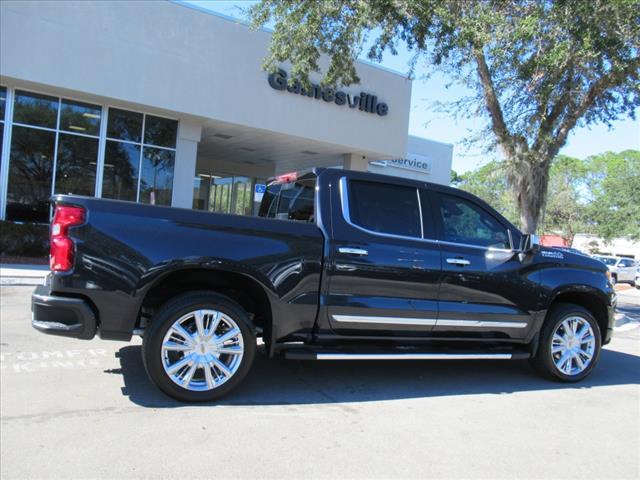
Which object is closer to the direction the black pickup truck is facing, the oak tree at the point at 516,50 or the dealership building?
the oak tree

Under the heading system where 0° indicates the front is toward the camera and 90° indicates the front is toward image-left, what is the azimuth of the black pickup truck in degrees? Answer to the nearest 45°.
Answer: approximately 225°

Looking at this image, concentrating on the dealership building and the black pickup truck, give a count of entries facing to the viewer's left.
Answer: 0

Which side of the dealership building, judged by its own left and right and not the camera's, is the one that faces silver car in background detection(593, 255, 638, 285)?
left

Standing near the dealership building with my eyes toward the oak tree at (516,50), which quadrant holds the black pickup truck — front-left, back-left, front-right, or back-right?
front-right

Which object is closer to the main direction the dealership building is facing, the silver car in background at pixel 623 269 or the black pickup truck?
the black pickup truck

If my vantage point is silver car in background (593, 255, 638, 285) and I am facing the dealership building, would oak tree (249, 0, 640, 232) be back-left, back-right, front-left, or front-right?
front-left

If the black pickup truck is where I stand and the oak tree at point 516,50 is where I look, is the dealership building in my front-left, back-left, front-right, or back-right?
front-left

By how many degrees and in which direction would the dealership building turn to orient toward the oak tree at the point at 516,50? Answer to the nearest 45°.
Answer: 0° — it already faces it

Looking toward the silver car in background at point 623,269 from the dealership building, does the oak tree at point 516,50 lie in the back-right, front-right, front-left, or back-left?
front-right

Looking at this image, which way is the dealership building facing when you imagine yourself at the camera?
facing the viewer and to the right of the viewer

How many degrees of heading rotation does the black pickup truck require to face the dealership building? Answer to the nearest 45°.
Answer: approximately 90° to its left

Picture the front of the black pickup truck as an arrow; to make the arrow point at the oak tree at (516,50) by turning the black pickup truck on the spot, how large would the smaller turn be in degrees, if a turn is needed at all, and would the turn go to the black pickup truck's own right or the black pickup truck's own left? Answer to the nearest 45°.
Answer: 0° — it already faces it
